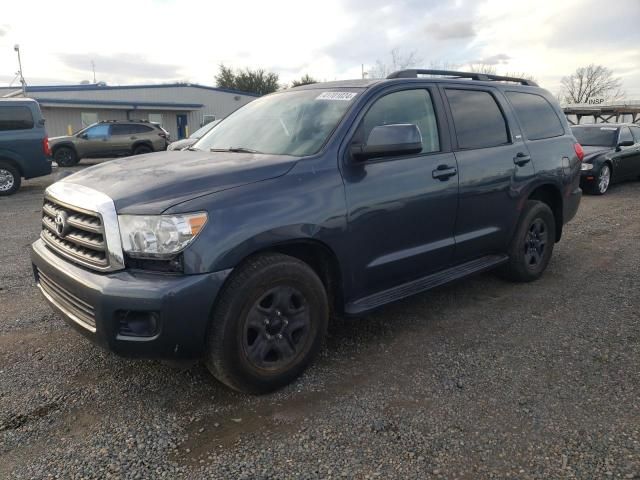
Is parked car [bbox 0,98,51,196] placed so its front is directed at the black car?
no

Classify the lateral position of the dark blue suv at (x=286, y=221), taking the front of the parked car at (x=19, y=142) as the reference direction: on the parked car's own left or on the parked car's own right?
on the parked car's own left

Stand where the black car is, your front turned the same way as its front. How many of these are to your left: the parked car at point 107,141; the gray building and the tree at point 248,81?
0

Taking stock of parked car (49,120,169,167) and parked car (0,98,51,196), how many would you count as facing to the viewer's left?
2

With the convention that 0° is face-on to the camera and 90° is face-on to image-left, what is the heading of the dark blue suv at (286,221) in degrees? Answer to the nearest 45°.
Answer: approximately 45°

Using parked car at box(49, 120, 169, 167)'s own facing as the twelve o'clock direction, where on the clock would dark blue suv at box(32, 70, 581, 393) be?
The dark blue suv is roughly at 9 o'clock from the parked car.

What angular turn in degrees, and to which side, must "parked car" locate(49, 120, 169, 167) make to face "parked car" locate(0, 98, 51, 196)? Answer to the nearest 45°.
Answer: approximately 90° to its left

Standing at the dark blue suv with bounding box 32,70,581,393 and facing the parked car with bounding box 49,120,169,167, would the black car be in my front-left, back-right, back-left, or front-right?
front-right

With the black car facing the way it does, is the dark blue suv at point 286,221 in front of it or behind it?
in front

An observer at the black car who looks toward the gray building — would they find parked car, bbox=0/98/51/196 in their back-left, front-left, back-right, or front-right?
front-left

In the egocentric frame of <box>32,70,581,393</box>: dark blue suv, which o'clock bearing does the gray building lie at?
The gray building is roughly at 4 o'clock from the dark blue suv.

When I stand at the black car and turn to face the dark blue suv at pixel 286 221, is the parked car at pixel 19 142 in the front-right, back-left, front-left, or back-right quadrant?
front-right

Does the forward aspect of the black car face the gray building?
no

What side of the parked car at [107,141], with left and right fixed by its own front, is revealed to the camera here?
left

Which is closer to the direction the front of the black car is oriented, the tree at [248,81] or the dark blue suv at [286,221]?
the dark blue suv

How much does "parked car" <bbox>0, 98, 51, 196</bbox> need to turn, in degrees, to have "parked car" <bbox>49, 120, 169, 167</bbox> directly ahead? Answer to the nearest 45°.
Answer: approximately 90° to its right

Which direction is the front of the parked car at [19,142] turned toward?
to the viewer's left

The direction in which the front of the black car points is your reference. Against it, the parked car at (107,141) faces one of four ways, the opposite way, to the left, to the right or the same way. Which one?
the same way
